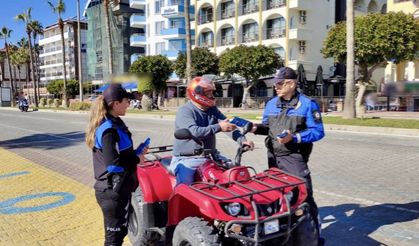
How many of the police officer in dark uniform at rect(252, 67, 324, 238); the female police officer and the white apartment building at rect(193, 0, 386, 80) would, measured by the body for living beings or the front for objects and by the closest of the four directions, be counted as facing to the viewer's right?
1

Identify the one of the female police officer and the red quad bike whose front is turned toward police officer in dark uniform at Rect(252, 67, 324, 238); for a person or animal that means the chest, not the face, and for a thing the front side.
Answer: the female police officer

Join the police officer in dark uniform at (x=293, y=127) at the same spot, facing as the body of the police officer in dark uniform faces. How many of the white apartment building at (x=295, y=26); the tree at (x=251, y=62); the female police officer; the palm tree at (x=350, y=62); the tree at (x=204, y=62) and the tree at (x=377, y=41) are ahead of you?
1

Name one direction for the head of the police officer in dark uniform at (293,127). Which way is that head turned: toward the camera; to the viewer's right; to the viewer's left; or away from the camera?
to the viewer's left

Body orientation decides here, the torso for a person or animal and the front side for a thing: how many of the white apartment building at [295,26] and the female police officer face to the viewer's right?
1

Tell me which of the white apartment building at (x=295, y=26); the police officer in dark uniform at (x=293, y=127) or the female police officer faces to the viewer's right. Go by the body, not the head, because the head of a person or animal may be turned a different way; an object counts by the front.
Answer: the female police officer

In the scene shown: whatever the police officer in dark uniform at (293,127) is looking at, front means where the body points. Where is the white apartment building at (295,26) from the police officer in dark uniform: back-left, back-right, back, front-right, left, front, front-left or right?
back-right

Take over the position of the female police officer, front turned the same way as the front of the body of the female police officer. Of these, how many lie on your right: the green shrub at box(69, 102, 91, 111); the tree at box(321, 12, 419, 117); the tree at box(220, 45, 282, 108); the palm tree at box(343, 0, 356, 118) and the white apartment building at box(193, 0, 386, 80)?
0

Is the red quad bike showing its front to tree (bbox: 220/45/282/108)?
no

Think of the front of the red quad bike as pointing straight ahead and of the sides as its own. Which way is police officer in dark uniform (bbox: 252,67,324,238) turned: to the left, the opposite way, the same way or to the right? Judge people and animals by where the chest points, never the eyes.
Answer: to the right

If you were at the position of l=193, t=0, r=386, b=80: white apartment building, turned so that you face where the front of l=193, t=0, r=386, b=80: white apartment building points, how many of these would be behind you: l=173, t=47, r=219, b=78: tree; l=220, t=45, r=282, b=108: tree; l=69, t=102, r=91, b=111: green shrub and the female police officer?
0

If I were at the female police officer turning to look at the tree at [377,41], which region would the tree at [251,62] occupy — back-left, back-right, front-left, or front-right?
front-left

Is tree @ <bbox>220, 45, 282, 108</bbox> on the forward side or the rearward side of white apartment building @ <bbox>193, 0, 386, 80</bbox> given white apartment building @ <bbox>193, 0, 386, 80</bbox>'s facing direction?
on the forward side

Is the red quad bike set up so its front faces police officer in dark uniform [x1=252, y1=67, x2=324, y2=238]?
no

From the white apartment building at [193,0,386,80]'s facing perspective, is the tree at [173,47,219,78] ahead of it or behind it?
ahead
